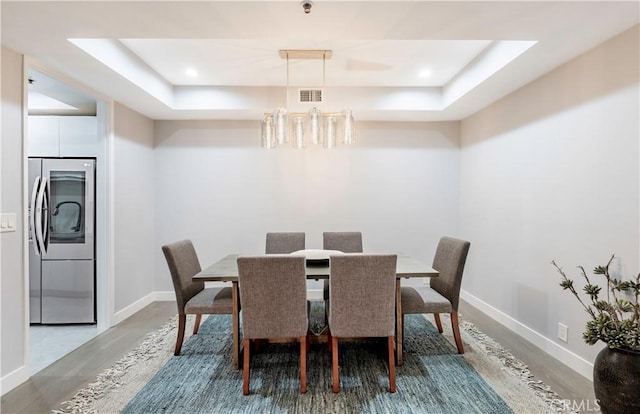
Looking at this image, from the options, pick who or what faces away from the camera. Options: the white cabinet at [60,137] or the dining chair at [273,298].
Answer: the dining chair

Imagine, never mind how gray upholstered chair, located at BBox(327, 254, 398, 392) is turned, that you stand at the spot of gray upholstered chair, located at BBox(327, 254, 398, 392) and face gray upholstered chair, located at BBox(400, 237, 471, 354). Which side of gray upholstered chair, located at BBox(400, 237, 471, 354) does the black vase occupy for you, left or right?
right

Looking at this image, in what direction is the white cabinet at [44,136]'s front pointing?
toward the camera

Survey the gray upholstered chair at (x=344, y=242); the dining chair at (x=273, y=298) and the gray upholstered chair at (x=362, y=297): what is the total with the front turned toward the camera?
1

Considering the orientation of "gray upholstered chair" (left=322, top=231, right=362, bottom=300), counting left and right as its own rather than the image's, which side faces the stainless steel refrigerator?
right

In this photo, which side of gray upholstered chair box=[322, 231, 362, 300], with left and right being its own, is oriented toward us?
front

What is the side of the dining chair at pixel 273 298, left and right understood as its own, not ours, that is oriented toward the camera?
back

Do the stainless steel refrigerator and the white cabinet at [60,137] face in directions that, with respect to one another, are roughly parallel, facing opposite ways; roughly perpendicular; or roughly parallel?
roughly parallel

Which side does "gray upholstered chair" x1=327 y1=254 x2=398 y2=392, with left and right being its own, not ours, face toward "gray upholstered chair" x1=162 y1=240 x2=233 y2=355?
left

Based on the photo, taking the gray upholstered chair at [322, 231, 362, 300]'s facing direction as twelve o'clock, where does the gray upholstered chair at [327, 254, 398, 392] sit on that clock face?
the gray upholstered chair at [327, 254, 398, 392] is roughly at 12 o'clock from the gray upholstered chair at [322, 231, 362, 300].

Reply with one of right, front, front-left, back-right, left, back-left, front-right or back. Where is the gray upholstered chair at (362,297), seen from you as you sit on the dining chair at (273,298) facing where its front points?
right

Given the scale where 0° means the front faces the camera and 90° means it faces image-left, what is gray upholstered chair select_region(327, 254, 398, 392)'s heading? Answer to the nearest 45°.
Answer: approximately 180°

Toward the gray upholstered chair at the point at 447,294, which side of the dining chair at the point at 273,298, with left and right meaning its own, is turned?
right

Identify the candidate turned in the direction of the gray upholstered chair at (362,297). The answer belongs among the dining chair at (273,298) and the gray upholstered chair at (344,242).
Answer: the gray upholstered chair at (344,242)

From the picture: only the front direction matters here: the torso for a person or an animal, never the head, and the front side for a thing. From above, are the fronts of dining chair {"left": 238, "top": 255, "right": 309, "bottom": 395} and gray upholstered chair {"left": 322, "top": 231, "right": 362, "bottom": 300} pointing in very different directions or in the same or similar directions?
very different directions

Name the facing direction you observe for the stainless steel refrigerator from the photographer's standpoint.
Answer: facing the viewer

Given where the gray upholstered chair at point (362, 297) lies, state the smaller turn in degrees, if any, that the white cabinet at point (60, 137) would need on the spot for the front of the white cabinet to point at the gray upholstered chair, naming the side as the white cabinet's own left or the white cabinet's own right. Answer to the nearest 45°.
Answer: approximately 45° to the white cabinet's own left
